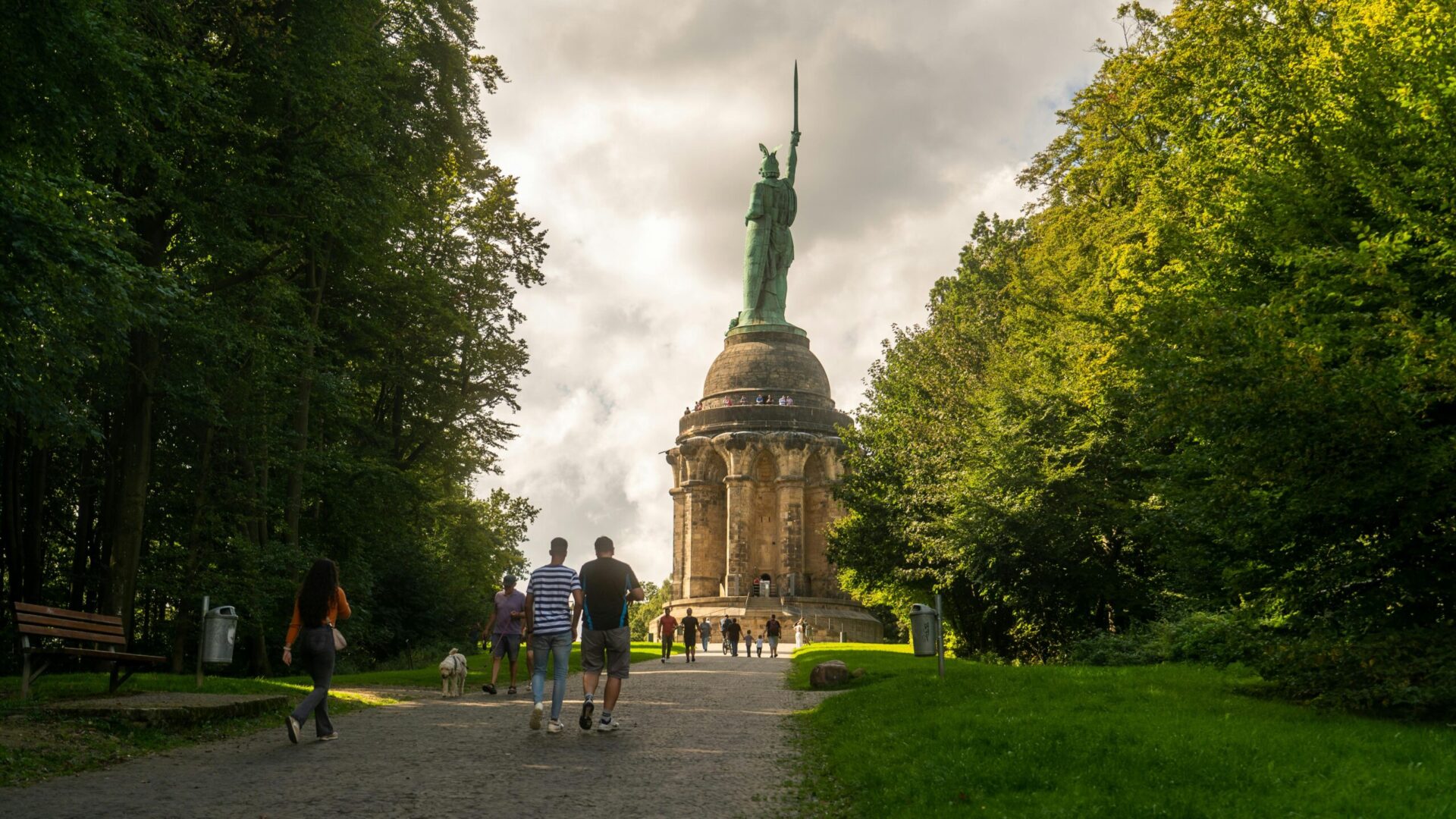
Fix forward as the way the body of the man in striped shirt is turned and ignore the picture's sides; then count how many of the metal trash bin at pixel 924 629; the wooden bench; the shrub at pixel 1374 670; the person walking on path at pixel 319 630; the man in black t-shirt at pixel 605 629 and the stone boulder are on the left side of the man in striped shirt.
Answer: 2

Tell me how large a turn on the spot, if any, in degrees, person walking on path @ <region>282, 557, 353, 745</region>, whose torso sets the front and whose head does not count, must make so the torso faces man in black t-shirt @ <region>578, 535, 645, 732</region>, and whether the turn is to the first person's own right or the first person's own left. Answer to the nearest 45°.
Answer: approximately 45° to the first person's own right

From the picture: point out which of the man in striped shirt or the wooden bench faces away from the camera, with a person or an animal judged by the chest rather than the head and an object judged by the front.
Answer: the man in striped shirt

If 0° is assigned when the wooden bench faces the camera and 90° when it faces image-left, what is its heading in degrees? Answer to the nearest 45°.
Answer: approximately 315°

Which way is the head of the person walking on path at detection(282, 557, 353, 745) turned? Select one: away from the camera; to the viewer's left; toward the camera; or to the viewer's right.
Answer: away from the camera

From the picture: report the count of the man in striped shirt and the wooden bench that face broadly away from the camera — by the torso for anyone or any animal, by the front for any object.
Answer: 1

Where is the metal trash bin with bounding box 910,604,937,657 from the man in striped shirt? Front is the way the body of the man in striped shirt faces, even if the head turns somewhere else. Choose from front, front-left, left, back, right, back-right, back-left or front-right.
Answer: front-right

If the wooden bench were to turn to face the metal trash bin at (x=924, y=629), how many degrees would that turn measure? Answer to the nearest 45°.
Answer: approximately 45° to its left

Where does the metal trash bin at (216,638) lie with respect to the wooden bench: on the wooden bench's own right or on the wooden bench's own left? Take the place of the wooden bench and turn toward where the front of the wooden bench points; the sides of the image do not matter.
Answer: on the wooden bench's own left

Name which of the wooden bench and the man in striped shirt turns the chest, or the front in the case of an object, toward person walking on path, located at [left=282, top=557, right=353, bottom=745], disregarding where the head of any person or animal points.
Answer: the wooden bench

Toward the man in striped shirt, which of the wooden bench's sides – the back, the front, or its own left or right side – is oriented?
front

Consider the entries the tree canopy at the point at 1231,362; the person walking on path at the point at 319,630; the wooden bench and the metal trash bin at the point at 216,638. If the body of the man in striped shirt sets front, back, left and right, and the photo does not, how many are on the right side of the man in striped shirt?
1

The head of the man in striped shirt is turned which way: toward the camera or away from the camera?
away from the camera

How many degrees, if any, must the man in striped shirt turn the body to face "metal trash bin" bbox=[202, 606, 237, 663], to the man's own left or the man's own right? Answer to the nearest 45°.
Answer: approximately 45° to the man's own left

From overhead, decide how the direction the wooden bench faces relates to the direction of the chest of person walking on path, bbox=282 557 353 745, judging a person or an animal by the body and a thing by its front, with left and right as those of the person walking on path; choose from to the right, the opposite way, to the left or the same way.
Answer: to the right

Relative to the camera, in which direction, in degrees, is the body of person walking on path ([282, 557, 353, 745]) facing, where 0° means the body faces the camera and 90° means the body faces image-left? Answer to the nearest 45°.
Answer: approximately 225°

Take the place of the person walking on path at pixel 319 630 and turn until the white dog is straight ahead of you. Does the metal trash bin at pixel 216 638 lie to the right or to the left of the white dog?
left

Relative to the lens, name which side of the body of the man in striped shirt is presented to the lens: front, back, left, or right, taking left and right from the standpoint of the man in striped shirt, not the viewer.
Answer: back
